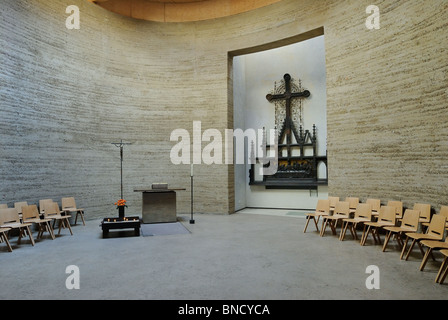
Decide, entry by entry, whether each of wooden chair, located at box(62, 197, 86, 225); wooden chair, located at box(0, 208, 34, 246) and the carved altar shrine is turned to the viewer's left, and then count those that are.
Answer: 0

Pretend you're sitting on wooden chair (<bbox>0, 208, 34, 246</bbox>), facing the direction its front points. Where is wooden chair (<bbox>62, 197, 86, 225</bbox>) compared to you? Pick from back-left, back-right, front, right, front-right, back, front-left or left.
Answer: left

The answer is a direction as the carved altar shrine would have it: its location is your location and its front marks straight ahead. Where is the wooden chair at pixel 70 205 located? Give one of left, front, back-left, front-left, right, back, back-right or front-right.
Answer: front-right

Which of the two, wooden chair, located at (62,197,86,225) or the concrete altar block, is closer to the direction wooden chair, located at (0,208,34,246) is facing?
the concrete altar block

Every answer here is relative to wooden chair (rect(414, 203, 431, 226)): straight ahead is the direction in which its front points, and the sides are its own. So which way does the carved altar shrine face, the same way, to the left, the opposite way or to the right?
to the left

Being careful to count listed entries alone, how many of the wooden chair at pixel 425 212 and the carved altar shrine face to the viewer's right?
0

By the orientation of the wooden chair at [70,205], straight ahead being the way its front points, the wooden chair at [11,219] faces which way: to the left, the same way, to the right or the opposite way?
the same way

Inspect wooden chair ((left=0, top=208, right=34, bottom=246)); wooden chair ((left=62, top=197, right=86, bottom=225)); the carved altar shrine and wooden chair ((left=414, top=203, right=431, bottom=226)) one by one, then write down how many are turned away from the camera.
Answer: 0

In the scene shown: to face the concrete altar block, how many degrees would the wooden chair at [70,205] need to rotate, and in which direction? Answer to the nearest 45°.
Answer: approximately 45° to its left

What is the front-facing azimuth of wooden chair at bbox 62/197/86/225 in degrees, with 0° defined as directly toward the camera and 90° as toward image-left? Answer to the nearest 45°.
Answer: approximately 315°

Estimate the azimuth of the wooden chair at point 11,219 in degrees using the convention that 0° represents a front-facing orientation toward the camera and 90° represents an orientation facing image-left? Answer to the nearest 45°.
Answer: approximately 315°

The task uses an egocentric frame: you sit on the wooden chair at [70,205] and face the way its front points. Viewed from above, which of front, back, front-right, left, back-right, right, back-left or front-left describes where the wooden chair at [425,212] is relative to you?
front

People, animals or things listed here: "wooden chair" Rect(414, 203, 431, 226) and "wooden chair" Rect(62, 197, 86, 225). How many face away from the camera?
0

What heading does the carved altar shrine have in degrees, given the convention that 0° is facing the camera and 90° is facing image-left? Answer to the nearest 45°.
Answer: approximately 0°

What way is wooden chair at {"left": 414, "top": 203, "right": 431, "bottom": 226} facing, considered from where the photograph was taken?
facing the viewer and to the left of the viewer

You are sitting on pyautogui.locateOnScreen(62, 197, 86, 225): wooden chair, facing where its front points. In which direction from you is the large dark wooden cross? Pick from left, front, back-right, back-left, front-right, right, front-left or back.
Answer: front-left

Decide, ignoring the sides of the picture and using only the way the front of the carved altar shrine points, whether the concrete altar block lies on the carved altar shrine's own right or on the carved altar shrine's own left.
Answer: on the carved altar shrine's own right

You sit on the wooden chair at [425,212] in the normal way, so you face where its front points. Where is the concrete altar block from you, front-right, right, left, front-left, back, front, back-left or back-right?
front-right
